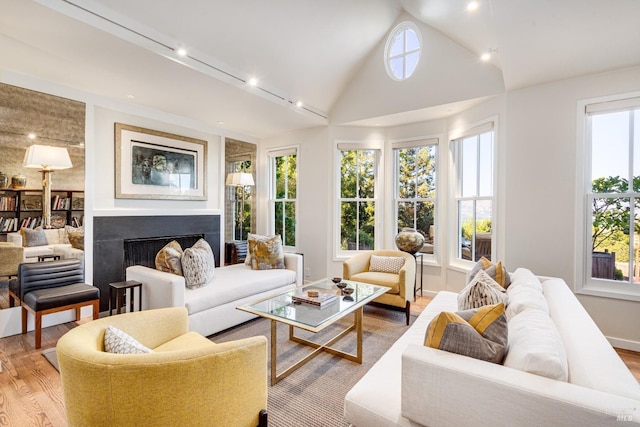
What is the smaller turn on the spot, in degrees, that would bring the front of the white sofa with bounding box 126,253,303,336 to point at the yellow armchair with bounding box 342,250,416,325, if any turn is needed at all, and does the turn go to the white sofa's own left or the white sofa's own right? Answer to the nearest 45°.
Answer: approximately 45° to the white sofa's own left

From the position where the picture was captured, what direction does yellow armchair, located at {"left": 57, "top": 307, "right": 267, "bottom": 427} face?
facing away from the viewer and to the right of the viewer

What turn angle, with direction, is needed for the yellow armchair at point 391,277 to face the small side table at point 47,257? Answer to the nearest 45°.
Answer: approximately 45° to its right

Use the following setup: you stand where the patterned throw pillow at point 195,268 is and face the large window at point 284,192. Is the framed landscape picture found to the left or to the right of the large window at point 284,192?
left

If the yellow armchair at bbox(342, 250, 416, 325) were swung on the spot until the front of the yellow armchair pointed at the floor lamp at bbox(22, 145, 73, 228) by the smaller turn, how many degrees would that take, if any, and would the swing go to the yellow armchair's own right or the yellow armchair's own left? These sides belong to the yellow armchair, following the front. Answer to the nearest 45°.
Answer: approximately 45° to the yellow armchair's own right

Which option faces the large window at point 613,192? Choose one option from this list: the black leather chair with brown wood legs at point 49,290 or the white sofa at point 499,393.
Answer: the black leather chair with brown wood legs

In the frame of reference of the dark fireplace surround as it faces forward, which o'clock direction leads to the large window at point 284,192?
The large window is roughly at 10 o'clock from the dark fireplace surround.

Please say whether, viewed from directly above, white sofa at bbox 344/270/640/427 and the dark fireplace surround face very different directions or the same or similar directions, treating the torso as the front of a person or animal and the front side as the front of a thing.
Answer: very different directions
